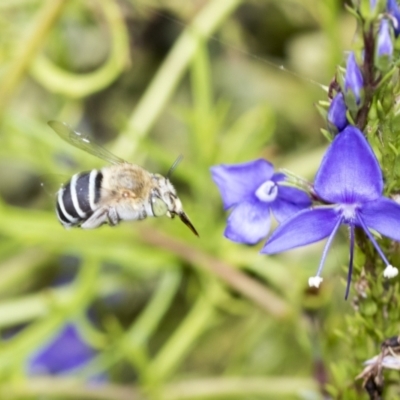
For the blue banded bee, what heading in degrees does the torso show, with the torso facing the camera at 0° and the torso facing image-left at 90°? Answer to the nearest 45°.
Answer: approximately 270°
